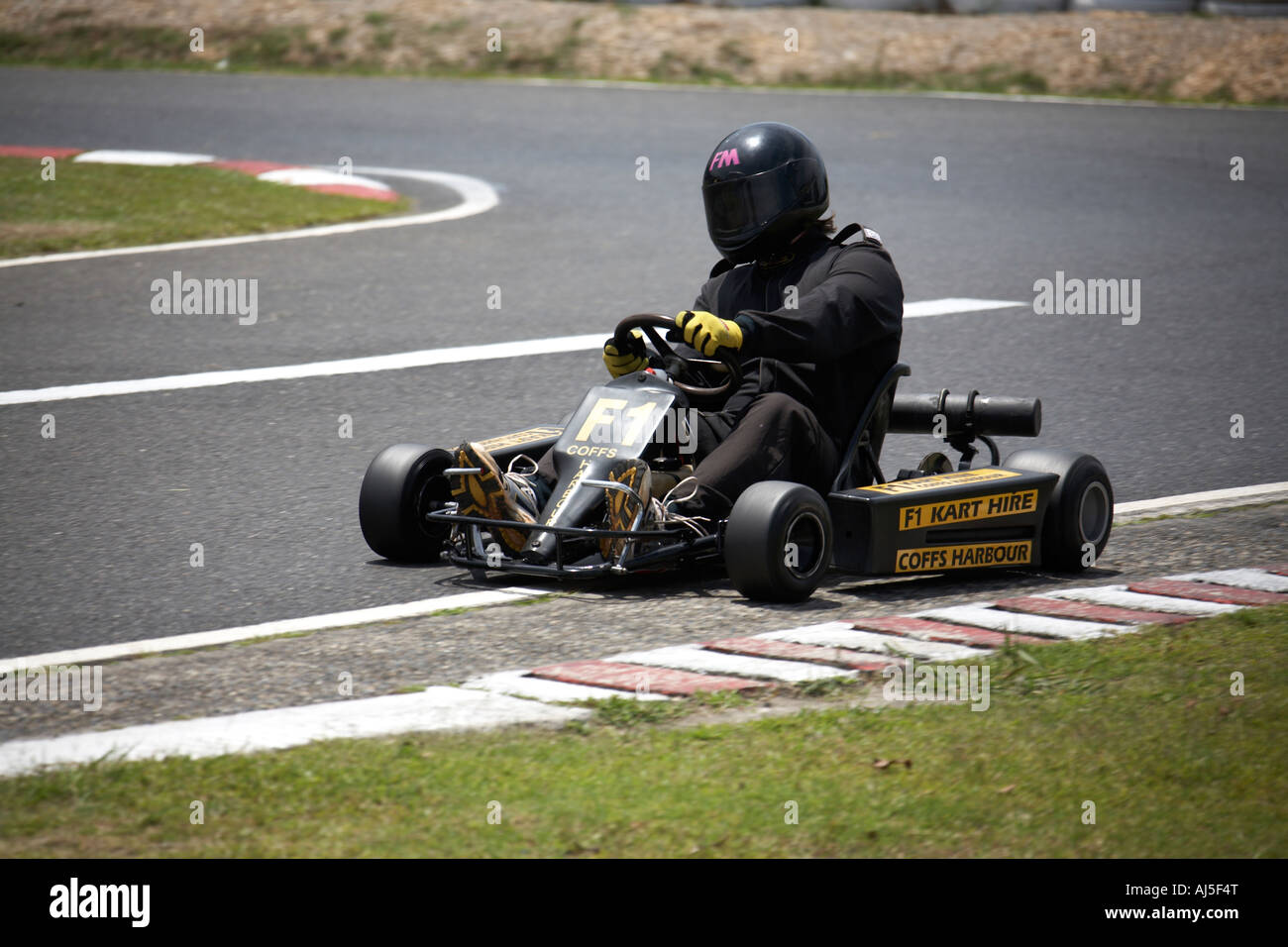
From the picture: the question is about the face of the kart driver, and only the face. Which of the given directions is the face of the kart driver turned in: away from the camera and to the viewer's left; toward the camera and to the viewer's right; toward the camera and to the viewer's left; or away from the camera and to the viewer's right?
toward the camera and to the viewer's left

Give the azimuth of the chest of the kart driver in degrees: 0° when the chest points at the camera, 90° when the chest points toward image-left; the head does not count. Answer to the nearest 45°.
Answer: approximately 45°
